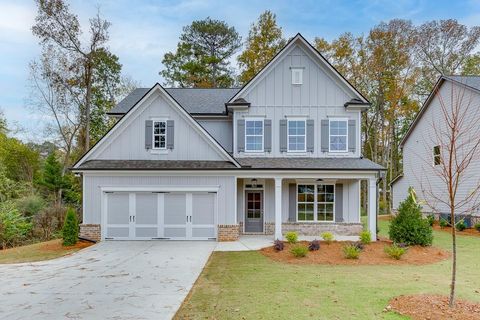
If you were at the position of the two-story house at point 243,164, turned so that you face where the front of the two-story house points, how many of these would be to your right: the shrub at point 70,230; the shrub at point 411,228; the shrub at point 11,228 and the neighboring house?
2

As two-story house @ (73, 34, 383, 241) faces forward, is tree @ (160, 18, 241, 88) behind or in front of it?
behind

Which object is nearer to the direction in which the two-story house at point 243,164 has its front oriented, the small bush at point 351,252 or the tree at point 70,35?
the small bush

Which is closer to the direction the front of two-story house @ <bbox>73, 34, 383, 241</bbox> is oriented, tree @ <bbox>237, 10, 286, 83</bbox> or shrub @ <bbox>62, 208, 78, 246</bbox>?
the shrub

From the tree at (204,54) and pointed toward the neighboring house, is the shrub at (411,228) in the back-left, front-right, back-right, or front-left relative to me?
front-right

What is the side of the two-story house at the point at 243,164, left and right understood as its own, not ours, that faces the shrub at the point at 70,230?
right

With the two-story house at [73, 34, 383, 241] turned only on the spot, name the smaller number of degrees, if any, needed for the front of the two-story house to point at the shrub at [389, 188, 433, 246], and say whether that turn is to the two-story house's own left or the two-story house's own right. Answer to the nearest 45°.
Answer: approximately 45° to the two-story house's own left

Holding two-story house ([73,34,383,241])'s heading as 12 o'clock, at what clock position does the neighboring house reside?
The neighboring house is roughly at 8 o'clock from the two-story house.

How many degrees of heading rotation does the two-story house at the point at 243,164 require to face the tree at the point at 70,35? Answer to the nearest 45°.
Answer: approximately 135° to its right

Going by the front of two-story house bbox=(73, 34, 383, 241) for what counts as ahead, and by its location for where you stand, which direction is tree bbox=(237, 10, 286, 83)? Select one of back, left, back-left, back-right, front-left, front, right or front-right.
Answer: back

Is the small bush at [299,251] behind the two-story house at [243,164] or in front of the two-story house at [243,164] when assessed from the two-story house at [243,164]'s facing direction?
in front

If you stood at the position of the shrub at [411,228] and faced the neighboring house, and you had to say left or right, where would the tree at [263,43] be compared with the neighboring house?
left

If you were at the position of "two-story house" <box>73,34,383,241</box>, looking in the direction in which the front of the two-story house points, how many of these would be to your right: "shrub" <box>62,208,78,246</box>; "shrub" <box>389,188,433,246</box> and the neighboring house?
1

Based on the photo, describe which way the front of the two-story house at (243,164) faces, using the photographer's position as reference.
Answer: facing the viewer

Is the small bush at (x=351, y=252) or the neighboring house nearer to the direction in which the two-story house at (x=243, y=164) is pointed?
the small bush

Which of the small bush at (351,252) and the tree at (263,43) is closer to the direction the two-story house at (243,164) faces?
the small bush

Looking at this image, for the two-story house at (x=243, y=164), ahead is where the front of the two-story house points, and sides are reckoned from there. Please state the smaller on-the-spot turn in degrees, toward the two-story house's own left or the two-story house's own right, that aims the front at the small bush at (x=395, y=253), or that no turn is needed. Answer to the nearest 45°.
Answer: approximately 45° to the two-story house's own left

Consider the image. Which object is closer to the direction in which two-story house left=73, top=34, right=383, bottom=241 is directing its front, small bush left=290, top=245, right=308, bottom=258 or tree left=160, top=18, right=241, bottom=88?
the small bush
